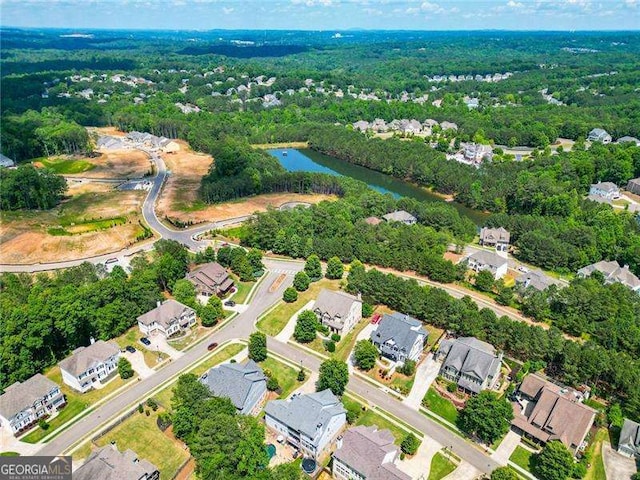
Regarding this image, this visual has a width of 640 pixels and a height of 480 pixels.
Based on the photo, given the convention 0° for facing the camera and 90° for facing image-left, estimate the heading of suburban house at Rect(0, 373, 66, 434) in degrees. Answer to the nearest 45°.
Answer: approximately 315°

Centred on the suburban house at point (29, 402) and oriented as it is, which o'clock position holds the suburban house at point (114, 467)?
the suburban house at point (114, 467) is roughly at 1 o'clock from the suburban house at point (29, 402).

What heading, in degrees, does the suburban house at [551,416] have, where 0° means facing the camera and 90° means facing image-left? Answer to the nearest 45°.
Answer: approximately 45°

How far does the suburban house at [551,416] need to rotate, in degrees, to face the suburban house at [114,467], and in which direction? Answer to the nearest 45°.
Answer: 0° — it already faces it

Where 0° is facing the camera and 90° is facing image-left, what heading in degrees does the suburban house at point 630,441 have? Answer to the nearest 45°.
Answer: approximately 45°

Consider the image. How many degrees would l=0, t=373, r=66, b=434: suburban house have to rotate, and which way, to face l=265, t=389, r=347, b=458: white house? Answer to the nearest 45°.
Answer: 0° — it already faces it

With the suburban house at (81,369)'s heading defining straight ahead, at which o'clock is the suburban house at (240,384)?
the suburban house at (240,384) is roughly at 12 o'clock from the suburban house at (81,369).

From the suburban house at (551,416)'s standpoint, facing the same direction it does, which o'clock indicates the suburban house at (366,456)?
the suburban house at (366,456) is roughly at 12 o'clock from the suburban house at (551,416).

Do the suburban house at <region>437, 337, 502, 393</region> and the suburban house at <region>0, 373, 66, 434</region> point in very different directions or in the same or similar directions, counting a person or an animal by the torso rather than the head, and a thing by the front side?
very different directions

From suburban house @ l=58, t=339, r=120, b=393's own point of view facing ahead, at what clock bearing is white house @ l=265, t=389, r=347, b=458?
The white house is roughly at 12 o'clock from the suburban house.
